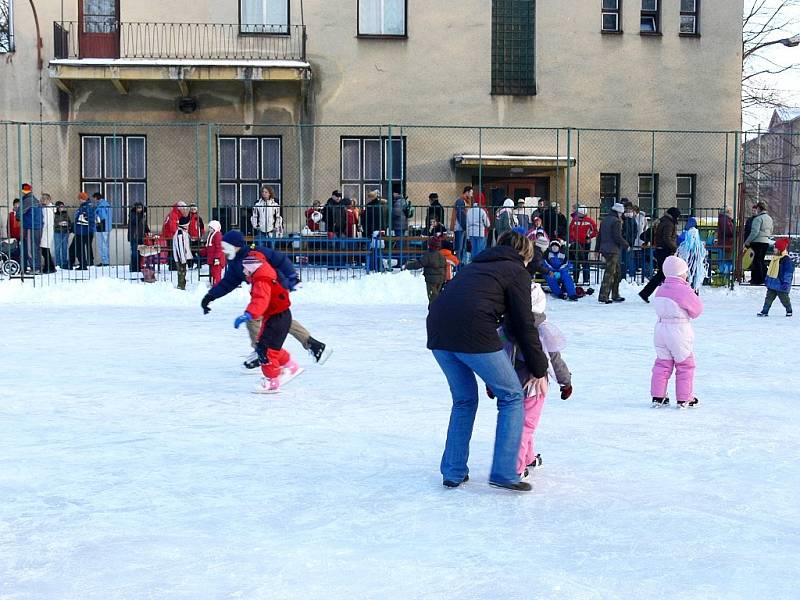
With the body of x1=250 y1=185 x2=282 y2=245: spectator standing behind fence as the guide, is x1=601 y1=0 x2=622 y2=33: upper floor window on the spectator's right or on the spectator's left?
on the spectator's left

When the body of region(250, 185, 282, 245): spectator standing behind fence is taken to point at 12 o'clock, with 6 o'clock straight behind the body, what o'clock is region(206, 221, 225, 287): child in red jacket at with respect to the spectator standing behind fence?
The child in red jacket is roughly at 1 o'clock from the spectator standing behind fence.

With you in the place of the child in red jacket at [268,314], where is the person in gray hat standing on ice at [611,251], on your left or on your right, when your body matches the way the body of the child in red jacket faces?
on your right

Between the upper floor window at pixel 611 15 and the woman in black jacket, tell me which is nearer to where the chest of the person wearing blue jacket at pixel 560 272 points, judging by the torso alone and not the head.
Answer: the woman in black jacket

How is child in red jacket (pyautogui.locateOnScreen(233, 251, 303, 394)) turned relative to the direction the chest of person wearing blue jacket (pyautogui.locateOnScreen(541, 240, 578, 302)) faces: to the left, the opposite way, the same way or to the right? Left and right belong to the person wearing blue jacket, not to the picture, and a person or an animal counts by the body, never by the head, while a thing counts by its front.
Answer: to the right

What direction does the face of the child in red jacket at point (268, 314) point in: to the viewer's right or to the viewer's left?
to the viewer's left

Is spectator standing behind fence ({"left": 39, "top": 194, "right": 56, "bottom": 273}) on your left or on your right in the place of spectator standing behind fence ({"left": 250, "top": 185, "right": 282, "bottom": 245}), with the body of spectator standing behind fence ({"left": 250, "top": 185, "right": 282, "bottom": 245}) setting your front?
on your right

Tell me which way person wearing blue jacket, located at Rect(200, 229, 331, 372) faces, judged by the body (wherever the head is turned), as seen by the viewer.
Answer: to the viewer's left

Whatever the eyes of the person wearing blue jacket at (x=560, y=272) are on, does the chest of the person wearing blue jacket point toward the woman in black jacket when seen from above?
yes

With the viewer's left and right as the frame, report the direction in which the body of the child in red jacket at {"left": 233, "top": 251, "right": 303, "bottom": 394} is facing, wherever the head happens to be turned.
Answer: facing to the left of the viewer
